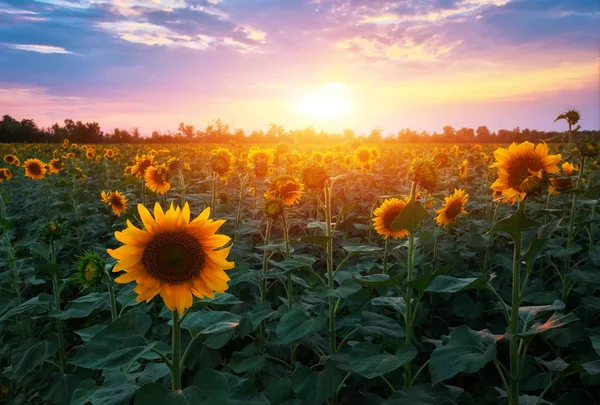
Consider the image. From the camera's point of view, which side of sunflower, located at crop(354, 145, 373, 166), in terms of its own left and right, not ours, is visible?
front

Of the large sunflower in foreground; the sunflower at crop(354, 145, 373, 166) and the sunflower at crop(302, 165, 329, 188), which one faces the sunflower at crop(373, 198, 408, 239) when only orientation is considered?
the sunflower at crop(354, 145, 373, 166)

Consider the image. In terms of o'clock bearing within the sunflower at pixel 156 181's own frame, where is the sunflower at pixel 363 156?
the sunflower at pixel 363 156 is roughly at 8 o'clock from the sunflower at pixel 156 181.

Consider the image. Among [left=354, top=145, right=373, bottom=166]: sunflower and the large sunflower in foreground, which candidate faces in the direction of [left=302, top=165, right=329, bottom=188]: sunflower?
[left=354, top=145, right=373, bottom=166]: sunflower

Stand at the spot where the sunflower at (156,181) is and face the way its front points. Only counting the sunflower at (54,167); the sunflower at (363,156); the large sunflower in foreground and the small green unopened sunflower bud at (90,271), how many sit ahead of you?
2

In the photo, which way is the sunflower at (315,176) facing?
toward the camera

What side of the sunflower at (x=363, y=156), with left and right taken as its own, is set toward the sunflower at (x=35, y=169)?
right

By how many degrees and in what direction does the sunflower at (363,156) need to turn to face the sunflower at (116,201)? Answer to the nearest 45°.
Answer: approximately 45° to its right

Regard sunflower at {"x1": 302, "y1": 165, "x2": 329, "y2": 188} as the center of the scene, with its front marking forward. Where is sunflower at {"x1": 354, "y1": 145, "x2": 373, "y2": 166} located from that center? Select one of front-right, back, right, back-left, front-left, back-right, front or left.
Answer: back
